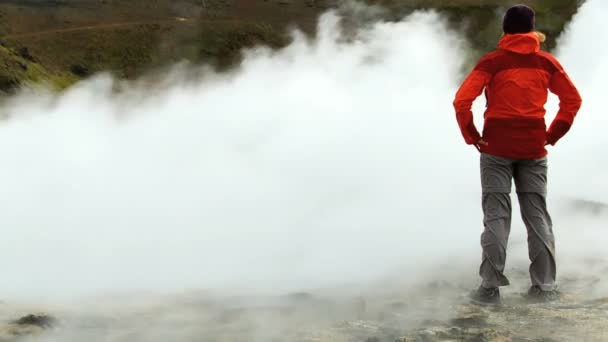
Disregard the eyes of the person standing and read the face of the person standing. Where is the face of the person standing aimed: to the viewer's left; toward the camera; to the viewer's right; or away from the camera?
away from the camera

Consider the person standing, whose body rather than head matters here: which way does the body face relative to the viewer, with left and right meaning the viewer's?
facing away from the viewer

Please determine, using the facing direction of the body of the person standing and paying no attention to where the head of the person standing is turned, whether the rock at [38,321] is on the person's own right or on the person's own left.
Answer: on the person's own left

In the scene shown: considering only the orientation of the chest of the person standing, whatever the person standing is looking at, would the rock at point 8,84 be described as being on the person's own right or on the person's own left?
on the person's own left

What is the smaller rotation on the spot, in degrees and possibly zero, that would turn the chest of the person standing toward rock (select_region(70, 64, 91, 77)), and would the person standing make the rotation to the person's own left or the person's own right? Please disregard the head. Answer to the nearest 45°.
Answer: approximately 45° to the person's own left
